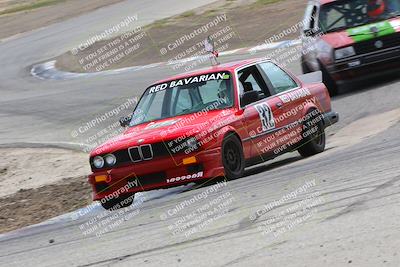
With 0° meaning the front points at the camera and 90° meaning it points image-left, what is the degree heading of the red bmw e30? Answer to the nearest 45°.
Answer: approximately 45°

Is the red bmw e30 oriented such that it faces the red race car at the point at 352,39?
no
